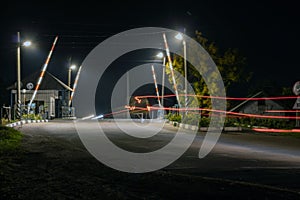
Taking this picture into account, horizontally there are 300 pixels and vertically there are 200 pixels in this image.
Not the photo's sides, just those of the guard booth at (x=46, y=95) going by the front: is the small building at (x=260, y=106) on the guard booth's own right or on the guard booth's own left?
on the guard booth's own left

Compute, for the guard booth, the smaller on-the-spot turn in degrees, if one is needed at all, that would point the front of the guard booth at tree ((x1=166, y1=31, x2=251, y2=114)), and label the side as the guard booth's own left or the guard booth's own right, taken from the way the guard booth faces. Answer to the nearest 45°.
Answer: approximately 45° to the guard booth's own left

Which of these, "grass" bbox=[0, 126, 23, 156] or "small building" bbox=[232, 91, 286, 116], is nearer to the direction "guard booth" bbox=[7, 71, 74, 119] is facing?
the grass
